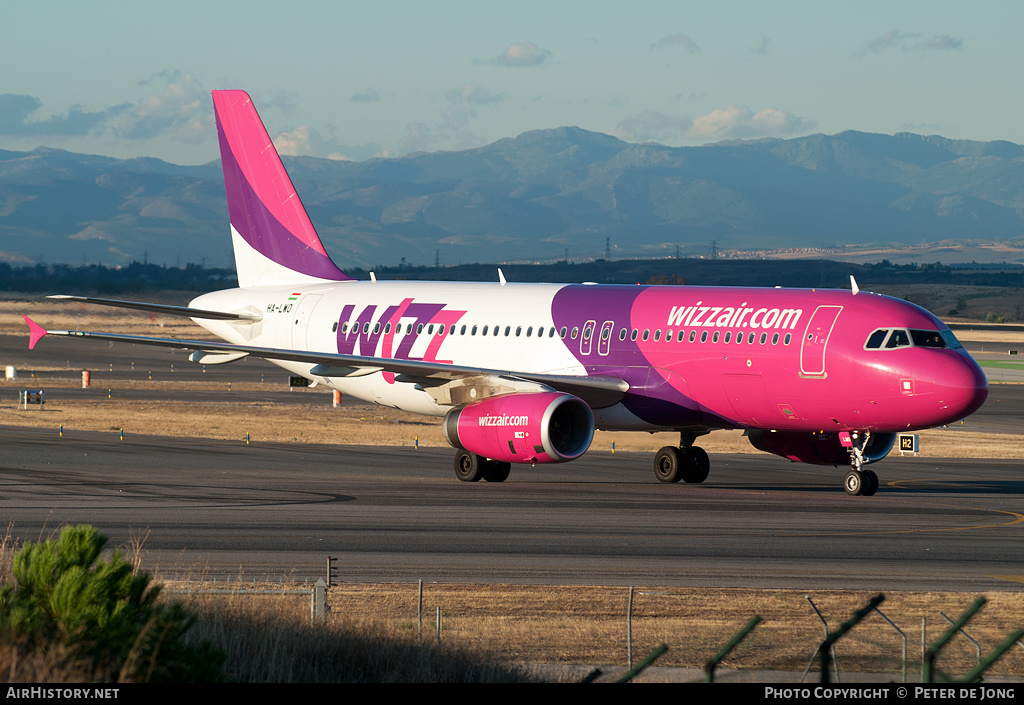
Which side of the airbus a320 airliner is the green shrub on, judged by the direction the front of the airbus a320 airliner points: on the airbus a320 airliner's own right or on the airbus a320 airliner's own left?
on the airbus a320 airliner's own right

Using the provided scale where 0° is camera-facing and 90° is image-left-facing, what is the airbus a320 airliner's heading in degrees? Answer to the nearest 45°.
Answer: approximately 315°
